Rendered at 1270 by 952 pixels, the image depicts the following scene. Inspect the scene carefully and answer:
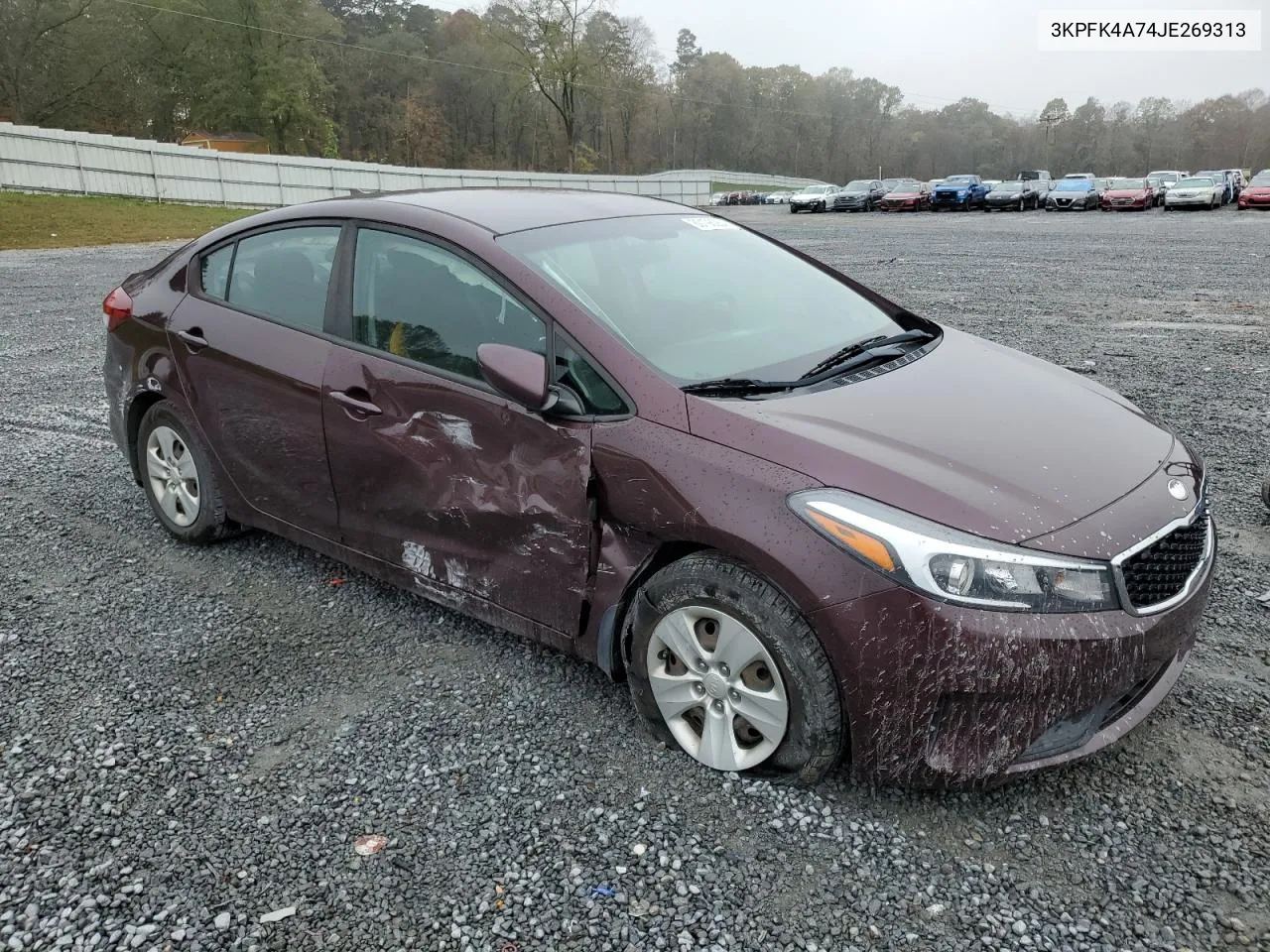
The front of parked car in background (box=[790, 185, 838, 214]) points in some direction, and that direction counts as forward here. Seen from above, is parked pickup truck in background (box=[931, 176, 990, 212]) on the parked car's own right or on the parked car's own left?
on the parked car's own left

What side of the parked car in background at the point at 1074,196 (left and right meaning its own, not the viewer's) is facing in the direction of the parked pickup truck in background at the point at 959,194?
right

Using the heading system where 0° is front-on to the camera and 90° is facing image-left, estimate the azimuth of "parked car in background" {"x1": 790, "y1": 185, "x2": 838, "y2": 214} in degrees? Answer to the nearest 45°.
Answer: approximately 45°

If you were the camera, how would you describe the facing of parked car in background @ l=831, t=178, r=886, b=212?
facing the viewer and to the left of the viewer

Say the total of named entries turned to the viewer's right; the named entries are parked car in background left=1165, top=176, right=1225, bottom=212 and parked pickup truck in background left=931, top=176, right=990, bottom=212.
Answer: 0

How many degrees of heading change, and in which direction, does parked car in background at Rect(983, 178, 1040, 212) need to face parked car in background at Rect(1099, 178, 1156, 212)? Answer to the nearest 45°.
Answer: approximately 90° to its left

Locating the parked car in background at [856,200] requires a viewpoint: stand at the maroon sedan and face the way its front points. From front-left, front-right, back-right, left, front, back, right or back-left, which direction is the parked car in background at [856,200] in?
back-left

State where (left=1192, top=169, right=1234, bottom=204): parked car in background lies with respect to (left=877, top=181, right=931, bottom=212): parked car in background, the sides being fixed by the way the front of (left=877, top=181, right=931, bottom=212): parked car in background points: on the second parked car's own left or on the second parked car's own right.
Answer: on the second parked car's own left

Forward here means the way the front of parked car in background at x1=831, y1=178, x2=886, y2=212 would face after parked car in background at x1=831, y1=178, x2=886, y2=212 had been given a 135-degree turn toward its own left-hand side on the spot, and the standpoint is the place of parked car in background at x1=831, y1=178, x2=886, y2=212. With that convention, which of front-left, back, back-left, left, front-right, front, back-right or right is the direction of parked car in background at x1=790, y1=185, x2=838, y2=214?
back
